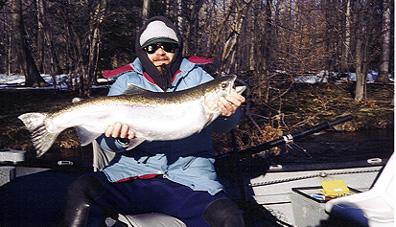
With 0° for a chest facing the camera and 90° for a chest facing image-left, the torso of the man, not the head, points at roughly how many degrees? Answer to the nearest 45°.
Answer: approximately 0°

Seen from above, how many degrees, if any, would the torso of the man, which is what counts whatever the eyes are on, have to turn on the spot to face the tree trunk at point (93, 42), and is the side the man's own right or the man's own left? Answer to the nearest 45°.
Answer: approximately 180°

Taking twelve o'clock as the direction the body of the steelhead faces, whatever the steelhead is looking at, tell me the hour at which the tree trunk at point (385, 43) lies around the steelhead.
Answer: The tree trunk is roughly at 10 o'clock from the steelhead.

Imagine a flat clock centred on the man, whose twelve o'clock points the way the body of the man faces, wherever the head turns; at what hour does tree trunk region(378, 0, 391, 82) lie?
The tree trunk is roughly at 7 o'clock from the man.

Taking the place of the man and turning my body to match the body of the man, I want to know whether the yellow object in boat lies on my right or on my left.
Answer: on my left

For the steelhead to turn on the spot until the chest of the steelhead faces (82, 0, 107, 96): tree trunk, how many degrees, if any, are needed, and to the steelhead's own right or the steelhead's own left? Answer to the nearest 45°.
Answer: approximately 90° to the steelhead's own left

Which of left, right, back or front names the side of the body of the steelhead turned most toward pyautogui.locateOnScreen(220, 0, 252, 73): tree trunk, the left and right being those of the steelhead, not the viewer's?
left

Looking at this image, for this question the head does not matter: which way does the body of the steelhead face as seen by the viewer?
to the viewer's right

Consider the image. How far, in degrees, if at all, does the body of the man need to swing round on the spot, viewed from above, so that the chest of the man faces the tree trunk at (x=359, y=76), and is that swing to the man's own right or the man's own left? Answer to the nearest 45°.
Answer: approximately 135° to the man's own left
